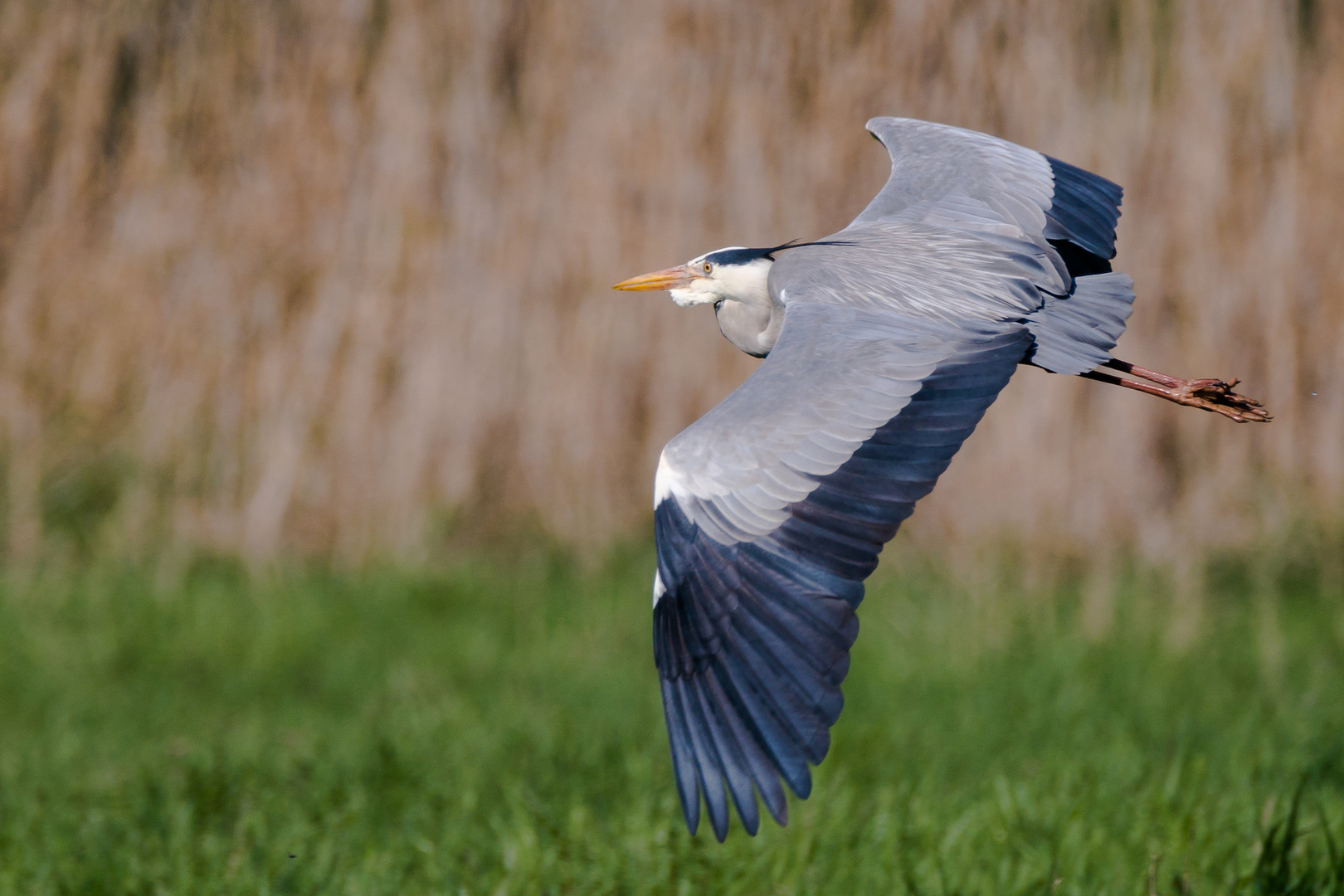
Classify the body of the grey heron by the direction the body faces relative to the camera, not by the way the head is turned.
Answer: to the viewer's left
